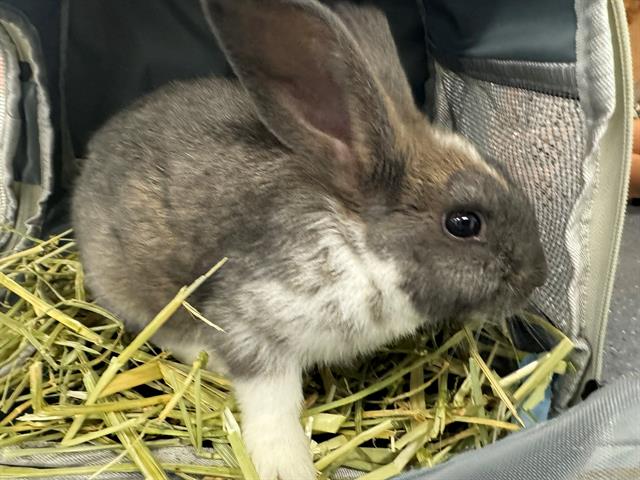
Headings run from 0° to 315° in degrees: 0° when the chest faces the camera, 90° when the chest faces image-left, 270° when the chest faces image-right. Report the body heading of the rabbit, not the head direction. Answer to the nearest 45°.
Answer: approximately 270°

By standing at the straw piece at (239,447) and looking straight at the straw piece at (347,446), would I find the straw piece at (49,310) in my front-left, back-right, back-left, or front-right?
back-left

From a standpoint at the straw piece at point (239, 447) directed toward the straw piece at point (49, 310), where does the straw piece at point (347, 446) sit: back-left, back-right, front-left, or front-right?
back-right
